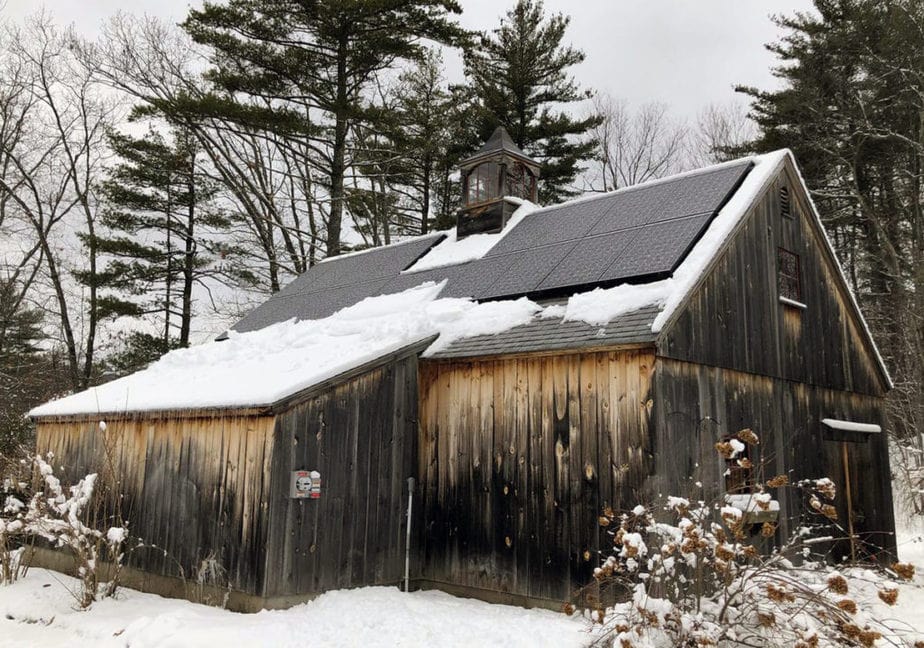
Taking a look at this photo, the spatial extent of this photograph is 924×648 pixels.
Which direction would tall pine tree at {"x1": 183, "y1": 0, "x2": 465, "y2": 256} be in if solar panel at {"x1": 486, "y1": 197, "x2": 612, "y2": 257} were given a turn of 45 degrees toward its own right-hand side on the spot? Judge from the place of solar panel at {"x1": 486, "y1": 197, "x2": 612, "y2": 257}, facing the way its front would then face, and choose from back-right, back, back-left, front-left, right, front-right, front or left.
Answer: front-right

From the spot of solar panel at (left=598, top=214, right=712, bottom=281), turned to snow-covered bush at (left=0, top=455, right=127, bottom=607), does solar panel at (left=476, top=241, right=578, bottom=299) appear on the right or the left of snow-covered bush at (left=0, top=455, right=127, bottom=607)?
right

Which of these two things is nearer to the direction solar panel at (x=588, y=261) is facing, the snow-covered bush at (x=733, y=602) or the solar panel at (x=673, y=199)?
the snow-covered bush

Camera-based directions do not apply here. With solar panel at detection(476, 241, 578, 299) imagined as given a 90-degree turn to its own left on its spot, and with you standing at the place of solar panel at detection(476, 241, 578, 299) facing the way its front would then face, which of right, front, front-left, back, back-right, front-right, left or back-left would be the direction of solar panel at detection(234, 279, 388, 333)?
back

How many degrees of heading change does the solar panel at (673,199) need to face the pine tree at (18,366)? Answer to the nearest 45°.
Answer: approximately 45° to its right

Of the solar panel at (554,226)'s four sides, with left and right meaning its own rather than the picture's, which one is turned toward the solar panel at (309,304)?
right

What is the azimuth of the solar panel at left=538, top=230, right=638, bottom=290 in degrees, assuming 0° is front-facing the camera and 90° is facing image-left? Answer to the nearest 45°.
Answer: approximately 45°

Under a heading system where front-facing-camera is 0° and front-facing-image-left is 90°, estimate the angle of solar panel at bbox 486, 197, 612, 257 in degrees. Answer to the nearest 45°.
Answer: approximately 45°

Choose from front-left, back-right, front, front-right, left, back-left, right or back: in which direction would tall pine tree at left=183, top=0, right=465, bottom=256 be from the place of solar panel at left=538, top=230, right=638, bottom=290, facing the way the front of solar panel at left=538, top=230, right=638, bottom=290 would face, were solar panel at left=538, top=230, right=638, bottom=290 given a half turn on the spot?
left

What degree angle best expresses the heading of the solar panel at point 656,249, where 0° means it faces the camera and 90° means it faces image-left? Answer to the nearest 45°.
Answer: approximately 45°

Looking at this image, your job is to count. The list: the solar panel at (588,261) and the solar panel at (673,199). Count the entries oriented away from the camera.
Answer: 0

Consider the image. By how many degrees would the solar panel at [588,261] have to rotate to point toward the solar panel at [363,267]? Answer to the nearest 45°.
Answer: approximately 90° to its right

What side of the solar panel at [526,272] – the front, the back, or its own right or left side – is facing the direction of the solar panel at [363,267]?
right

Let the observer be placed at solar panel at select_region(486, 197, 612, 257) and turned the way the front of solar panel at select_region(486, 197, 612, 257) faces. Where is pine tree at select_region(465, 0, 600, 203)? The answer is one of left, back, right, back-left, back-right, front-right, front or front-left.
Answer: back-right

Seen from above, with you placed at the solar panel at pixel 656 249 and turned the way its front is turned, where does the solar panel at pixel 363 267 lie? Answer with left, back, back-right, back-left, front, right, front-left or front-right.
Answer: right
